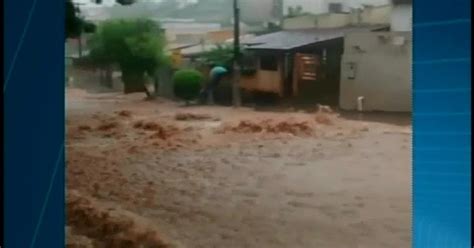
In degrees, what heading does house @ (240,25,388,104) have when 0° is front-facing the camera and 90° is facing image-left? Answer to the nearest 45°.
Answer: approximately 45°
